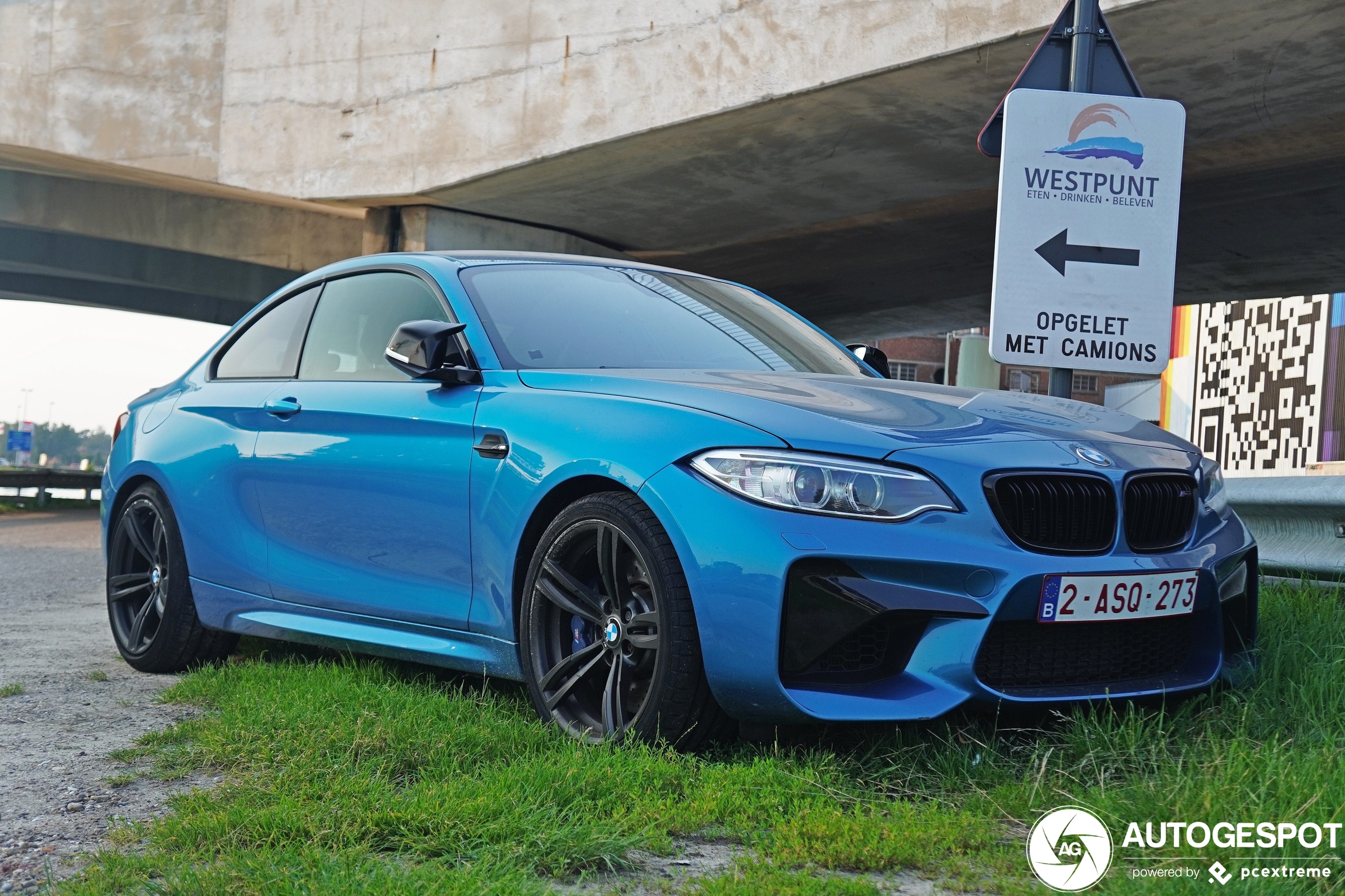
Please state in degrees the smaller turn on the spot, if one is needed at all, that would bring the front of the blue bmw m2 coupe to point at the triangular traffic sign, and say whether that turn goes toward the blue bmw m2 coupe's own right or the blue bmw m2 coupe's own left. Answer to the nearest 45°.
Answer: approximately 90° to the blue bmw m2 coupe's own left

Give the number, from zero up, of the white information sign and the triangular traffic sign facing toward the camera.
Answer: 1

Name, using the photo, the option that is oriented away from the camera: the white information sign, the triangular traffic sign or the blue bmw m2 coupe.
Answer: the triangular traffic sign

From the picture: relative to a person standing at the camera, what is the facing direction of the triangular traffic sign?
facing away from the viewer

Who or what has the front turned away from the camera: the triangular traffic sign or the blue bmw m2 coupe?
the triangular traffic sign

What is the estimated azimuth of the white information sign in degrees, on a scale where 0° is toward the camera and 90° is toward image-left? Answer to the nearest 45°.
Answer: approximately 0°

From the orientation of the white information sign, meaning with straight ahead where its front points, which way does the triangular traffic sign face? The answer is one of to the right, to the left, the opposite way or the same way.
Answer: the opposite way

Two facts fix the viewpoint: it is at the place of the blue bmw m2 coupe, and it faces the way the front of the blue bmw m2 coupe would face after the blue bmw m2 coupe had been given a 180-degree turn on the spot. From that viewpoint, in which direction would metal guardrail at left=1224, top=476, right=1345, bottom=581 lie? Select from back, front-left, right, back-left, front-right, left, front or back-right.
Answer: right

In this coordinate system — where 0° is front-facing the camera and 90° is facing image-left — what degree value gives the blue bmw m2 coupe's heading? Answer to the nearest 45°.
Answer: approximately 315°
